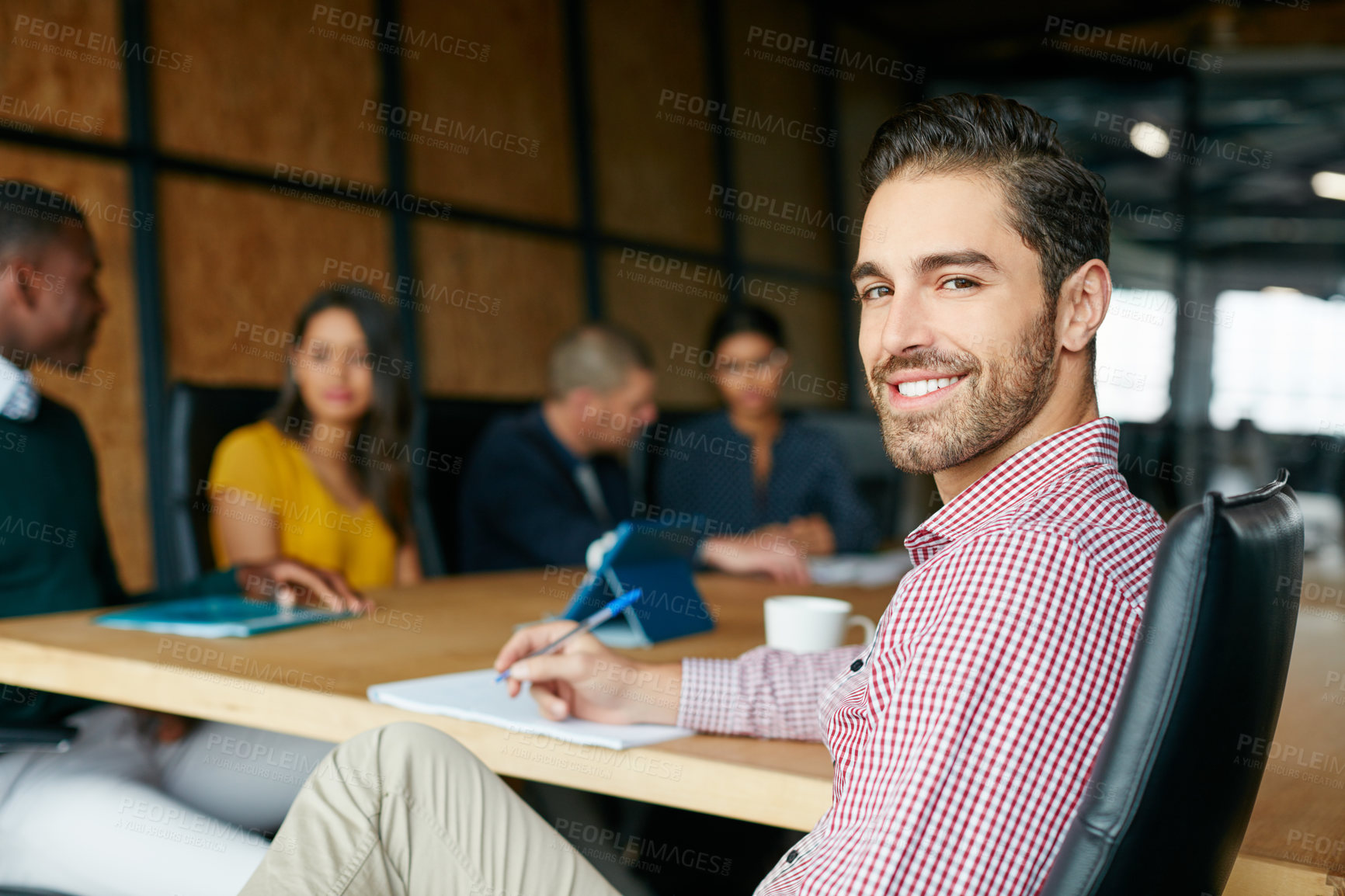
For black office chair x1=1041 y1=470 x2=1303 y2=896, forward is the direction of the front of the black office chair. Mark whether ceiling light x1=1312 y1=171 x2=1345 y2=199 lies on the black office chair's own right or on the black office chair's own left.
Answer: on the black office chair's own right

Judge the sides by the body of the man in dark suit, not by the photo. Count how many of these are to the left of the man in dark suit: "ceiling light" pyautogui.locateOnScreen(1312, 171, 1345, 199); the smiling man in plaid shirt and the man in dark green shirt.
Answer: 1

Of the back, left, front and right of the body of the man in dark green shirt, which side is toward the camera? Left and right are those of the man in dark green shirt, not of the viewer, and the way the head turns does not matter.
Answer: right

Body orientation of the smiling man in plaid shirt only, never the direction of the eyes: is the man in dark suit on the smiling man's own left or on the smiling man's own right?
on the smiling man's own right

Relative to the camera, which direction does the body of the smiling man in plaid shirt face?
to the viewer's left

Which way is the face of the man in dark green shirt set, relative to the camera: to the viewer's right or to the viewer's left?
to the viewer's right

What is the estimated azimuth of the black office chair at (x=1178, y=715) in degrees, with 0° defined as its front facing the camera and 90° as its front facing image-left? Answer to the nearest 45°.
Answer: approximately 135°

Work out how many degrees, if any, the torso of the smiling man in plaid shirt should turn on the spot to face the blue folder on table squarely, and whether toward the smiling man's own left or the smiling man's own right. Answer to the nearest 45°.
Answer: approximately 45° to the smiling man's own right
